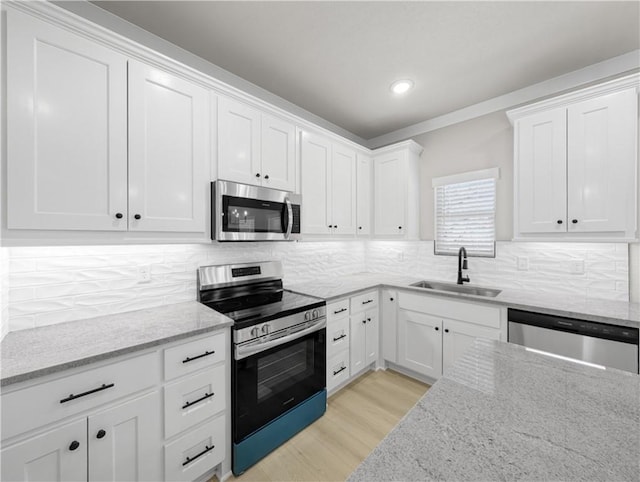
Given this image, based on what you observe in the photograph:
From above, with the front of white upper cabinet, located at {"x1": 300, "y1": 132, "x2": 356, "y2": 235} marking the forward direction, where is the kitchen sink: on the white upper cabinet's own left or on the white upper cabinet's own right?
on the white upper cabinet's own left

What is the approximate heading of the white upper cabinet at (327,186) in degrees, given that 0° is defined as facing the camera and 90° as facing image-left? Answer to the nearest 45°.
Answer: approximately 315°

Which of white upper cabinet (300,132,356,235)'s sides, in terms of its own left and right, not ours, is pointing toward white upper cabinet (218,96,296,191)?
right

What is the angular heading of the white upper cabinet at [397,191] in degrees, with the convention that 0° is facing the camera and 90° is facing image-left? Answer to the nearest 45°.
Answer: approximately 45°

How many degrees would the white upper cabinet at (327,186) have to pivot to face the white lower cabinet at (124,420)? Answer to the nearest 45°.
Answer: approximately 90° to its right

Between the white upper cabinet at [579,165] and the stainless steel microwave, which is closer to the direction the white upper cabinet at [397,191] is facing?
the stainless steel microwave

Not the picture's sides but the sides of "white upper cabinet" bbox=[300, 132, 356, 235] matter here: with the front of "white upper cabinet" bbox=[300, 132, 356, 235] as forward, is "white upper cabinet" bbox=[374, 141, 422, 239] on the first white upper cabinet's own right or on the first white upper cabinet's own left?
on the first white upper cabinet's own left

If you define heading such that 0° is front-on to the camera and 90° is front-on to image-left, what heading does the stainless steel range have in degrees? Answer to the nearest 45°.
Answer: approximately 315°
